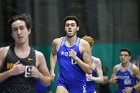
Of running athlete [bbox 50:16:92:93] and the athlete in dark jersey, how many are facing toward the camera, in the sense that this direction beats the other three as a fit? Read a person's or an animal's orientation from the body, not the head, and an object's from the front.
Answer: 2

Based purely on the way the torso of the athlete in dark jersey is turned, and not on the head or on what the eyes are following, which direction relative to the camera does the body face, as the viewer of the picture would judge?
toward the camera

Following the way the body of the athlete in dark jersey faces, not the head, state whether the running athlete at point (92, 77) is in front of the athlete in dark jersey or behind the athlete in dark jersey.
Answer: behind

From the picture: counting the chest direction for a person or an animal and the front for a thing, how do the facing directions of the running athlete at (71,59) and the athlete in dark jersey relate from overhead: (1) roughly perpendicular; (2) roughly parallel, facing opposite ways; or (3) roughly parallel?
roughly parallel

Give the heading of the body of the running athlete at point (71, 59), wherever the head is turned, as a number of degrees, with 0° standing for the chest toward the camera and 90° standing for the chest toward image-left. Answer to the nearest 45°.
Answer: approximately 0°

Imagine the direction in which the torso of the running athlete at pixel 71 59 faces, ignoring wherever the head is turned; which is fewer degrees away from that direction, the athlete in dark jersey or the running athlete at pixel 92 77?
the athlete in dark jersey

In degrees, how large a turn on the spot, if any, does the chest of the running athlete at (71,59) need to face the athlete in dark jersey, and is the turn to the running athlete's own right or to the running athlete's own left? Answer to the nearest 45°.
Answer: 0° — they already face them
